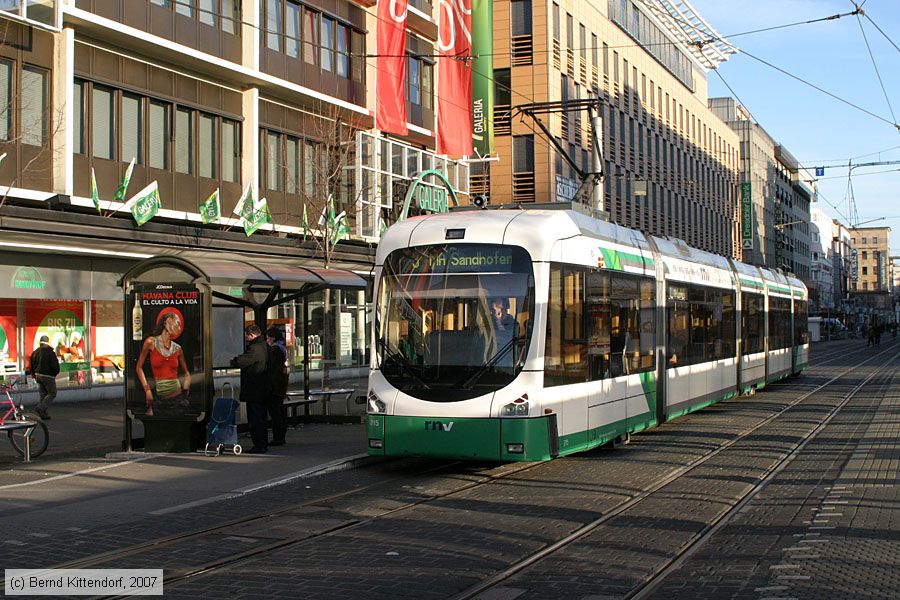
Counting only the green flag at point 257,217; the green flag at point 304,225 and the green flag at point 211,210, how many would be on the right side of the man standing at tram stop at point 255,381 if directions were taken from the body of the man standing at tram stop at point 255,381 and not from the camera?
3

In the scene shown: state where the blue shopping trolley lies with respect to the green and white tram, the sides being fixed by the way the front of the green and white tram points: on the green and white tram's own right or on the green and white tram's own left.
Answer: on the green and white tram's own right

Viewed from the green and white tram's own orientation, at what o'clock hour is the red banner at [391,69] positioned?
The red banner is roughly at 4 o'clock from the green and white tram.

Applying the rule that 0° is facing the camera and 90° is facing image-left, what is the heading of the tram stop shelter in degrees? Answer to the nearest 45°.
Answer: approximately 315°

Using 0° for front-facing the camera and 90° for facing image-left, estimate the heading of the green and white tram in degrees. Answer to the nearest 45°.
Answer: approximately 45°

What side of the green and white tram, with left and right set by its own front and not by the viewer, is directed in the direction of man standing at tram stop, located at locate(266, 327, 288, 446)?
front

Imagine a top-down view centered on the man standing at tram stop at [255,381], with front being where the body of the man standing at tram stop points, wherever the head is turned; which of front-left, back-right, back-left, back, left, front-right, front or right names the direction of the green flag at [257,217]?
right

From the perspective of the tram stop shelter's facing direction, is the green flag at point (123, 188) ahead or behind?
behind

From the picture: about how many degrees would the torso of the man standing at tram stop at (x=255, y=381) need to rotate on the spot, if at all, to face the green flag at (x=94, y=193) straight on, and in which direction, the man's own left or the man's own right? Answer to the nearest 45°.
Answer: approximately 90° to the man's own right

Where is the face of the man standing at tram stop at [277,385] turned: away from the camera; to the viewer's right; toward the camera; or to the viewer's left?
to the viewer's left
